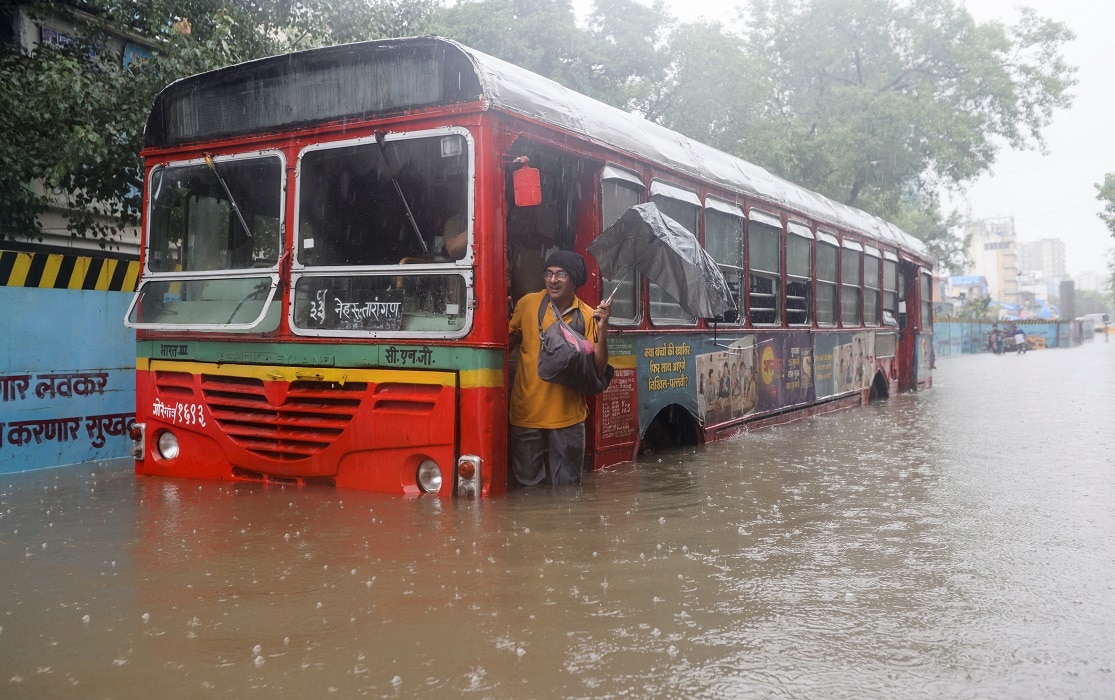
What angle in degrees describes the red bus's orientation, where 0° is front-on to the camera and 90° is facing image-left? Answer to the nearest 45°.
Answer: approximately 45°

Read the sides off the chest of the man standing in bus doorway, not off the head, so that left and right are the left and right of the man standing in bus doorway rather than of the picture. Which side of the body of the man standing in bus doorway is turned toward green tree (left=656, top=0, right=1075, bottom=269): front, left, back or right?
back

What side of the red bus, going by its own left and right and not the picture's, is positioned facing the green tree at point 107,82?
right

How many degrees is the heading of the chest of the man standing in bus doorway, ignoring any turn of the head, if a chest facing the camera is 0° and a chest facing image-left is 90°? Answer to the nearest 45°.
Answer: approximately 0°

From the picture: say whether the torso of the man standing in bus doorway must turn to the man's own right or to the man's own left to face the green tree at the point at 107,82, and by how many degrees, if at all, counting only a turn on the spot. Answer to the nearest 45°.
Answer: approximately 135° to the man's own right

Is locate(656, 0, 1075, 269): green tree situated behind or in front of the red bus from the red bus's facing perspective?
behind
